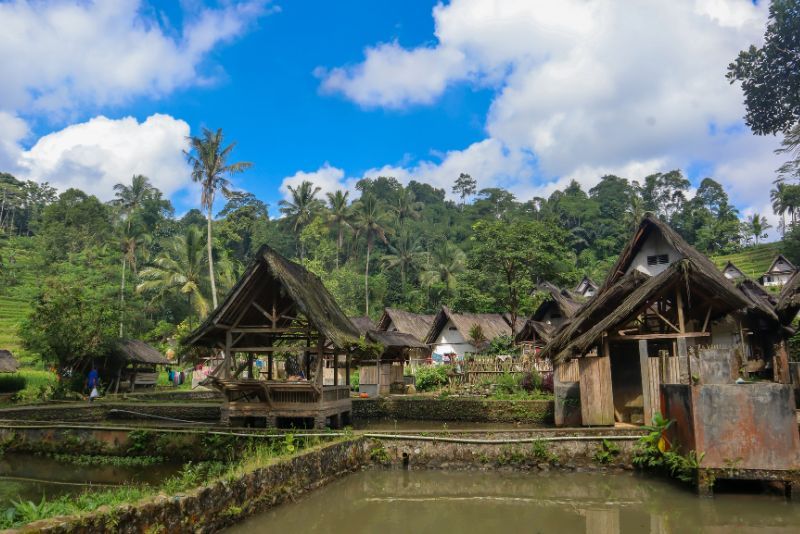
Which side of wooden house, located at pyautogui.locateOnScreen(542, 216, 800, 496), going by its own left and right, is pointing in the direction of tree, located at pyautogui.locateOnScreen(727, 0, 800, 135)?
back

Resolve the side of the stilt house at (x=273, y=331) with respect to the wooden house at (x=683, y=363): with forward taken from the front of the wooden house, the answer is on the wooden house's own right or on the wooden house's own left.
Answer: on the wooden house's own right

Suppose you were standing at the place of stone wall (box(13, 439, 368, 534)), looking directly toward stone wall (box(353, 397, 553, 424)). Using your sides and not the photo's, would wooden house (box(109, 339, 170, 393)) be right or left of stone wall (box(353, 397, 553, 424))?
left

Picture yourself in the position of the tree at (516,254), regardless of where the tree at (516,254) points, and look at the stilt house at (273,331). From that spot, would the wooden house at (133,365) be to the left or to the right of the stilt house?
right

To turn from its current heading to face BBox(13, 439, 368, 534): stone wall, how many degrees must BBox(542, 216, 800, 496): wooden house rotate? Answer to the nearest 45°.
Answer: approximately 45° to its right

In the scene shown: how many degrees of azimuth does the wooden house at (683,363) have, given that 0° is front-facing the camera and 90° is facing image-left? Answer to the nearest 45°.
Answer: approximately 0°

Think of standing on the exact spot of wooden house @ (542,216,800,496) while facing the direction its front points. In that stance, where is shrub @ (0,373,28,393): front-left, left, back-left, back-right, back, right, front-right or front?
right

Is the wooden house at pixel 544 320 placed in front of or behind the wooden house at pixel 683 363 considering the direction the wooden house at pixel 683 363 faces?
behind

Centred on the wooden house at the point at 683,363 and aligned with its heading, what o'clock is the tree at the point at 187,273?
The tree is roughly at 4 o'clock from the wooden house.

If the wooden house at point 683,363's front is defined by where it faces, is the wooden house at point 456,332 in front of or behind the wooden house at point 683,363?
behind
